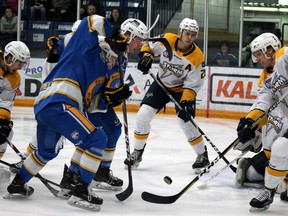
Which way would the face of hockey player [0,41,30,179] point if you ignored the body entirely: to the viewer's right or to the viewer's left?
to the viewer's right

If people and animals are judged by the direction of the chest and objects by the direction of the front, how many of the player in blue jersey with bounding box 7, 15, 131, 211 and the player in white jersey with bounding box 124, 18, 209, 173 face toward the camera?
1

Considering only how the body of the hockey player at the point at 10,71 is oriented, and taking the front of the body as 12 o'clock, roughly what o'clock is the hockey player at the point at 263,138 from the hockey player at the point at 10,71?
the hockey player at the point at 263,138 is roughly at 11 o'clock from the hockey player at the point at 10,71.

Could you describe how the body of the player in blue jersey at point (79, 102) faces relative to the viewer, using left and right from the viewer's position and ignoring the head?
facing to the right of the viewer

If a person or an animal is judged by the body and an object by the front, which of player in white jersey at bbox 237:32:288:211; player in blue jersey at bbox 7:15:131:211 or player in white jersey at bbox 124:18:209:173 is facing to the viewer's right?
the player in blue jersey

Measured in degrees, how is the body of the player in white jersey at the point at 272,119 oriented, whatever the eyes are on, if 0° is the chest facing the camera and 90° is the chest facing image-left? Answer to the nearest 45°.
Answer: approximately 45°

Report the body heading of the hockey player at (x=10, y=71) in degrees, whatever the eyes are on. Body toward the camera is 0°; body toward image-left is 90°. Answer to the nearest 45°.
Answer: approximately 315°

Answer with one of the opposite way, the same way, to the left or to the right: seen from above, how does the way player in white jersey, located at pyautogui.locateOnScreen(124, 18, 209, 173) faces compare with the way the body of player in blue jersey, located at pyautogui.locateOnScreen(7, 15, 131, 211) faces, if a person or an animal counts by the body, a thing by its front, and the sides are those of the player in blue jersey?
to the right
